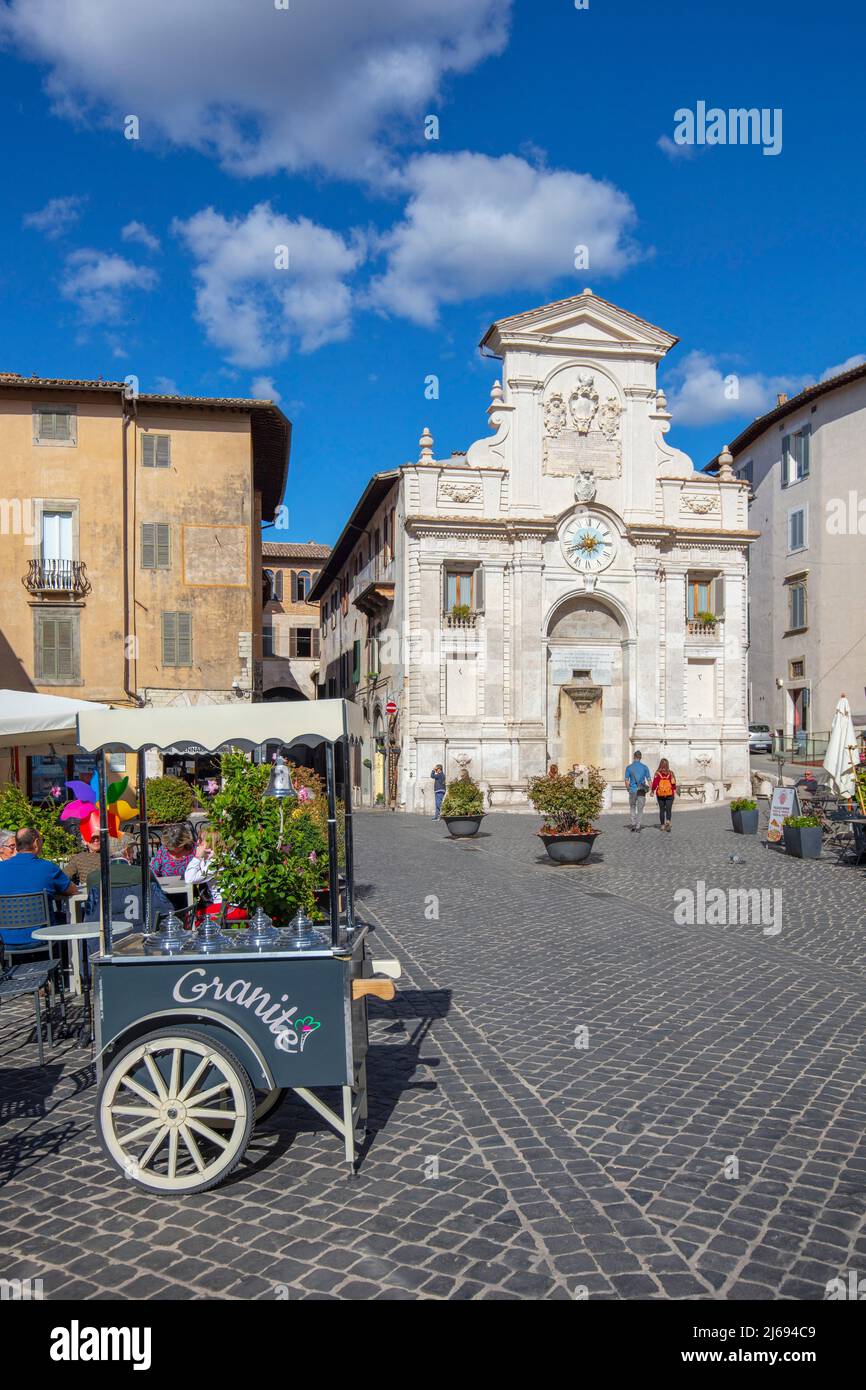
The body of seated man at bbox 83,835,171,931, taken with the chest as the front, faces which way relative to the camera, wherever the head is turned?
away from the camera

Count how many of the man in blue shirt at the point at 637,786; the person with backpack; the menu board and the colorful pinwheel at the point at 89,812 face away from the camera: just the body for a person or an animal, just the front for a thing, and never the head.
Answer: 2

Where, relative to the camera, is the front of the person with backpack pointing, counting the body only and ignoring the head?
away from the camera

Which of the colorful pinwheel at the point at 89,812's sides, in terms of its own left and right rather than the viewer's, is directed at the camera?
front

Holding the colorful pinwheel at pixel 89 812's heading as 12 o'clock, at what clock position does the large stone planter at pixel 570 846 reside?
The large stone planter is roughly at 8 o'clock from the colorful pinwheel.

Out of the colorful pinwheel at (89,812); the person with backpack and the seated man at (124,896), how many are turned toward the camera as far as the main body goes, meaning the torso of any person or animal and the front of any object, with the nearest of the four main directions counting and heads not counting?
1

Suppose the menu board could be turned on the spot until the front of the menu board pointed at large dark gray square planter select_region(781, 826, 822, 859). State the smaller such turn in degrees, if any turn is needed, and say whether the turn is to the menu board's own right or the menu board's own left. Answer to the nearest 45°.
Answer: approximately 45° to the menu board's own left

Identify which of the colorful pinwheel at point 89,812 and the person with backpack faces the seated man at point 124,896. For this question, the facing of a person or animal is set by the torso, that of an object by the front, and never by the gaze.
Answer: the colorful pinwheel

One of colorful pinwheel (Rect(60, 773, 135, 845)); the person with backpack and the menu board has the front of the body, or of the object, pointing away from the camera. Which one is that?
the person with backpack

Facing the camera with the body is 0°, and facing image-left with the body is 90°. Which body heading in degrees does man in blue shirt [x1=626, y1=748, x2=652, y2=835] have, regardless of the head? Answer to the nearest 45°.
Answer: approximately 180°

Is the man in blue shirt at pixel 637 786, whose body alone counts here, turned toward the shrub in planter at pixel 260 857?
no

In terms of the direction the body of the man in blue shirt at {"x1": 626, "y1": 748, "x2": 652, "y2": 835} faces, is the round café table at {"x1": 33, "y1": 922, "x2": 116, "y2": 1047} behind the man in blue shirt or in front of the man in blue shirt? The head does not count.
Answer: behind

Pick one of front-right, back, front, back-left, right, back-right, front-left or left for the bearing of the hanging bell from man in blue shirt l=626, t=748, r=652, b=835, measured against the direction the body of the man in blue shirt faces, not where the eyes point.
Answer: back

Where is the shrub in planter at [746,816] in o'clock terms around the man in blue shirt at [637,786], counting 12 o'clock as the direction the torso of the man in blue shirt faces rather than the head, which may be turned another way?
The shrub in planter is roughly at 4 o'clock from the man in blue shirt.
